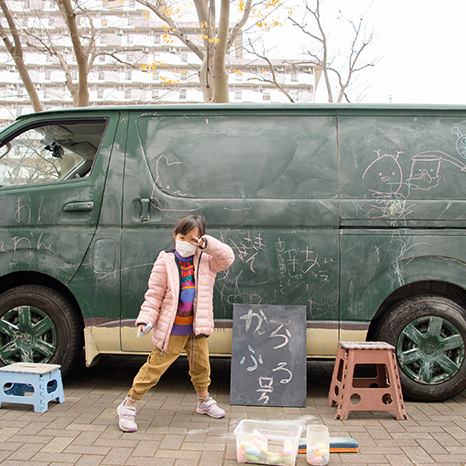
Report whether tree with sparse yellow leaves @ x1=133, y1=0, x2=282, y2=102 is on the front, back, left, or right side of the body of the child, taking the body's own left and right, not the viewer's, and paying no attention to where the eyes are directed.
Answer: back

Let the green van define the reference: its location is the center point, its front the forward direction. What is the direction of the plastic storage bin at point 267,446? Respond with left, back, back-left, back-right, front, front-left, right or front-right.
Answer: left

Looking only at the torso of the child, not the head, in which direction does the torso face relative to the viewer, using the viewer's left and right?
facing the viewer

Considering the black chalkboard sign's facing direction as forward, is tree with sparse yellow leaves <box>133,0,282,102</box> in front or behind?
behind

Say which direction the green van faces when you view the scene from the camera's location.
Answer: facing to the left of the viewer

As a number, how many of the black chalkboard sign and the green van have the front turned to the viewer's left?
1

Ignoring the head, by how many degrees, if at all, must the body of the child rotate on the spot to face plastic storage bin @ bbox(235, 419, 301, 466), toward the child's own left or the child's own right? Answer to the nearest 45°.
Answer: approximately 45° to the child's own left

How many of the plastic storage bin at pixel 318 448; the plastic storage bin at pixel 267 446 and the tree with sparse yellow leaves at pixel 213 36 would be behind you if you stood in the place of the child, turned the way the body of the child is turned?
1

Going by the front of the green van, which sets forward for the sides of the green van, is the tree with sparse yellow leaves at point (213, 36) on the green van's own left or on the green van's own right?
on the green van's own right

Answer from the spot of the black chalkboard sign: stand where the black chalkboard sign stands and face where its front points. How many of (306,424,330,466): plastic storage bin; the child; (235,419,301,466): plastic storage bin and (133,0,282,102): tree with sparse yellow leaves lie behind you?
1

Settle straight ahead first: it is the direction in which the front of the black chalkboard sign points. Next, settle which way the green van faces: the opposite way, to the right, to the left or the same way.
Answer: to the right

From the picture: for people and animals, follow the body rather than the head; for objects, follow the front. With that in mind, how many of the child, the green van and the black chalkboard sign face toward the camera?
2
